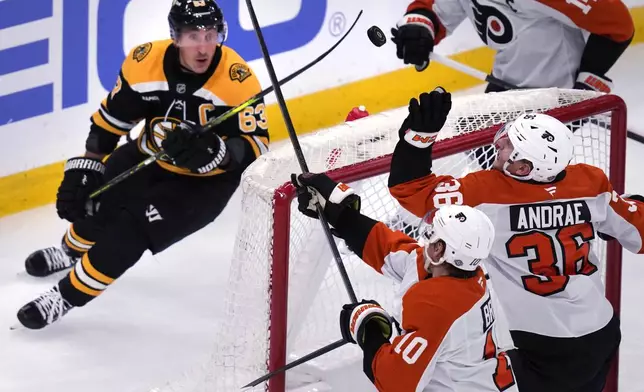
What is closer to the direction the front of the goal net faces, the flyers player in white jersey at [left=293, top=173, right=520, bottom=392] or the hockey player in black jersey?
the flyers player in white jersey

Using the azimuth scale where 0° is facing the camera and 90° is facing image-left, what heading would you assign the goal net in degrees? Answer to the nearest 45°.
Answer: approximately 315°

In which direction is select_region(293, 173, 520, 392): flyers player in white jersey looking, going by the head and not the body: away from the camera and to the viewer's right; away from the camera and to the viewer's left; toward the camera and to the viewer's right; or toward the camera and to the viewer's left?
away from the camera and to the viewer's left
